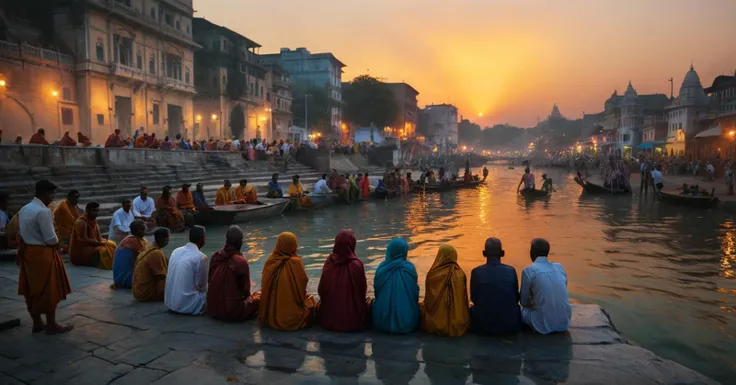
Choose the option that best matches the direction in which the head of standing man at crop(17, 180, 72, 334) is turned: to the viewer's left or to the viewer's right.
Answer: to the viewer's right

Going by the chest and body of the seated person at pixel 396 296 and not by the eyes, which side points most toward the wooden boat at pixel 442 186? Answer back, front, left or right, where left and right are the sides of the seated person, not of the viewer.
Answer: front

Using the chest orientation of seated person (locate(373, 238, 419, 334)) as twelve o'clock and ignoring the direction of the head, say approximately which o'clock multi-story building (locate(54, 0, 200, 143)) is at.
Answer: The multi-story building is roughly at 11 o'clock from the seated person.

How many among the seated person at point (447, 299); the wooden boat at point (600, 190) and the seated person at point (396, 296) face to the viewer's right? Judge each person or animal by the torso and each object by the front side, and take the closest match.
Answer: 0

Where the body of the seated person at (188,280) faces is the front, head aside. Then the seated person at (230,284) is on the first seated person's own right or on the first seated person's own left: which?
on the first seated person's own right

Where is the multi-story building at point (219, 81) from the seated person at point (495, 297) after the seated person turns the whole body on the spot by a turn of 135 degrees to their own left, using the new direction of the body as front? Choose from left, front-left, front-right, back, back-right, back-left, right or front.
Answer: right

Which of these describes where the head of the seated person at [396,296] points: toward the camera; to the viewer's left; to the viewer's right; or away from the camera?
away from the camera

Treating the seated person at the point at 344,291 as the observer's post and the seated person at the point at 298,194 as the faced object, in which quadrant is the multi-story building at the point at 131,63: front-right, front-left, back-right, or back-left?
front-left

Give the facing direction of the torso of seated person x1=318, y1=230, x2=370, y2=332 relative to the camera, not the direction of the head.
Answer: away from the camera

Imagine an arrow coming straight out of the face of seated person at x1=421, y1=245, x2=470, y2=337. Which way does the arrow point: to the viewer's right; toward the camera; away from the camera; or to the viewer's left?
away from the camera

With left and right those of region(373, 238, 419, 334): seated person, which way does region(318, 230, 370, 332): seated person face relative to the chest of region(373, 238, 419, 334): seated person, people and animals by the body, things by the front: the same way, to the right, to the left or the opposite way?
the same way

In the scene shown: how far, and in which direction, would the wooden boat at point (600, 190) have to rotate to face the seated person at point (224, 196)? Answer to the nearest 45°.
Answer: approximately 45° to its left

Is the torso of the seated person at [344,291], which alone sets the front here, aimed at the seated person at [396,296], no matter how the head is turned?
no

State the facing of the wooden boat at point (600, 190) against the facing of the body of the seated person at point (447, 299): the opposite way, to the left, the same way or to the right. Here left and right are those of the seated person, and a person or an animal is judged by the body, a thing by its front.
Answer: to the left

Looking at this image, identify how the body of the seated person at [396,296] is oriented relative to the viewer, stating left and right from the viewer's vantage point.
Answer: facing away from the viewer
